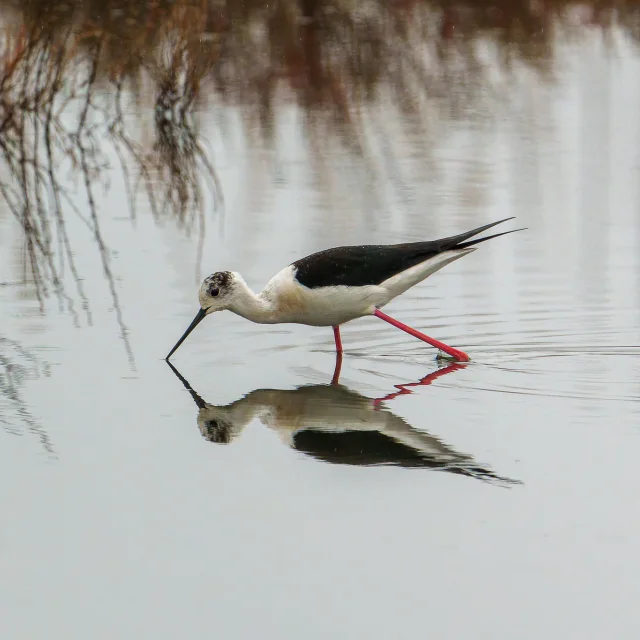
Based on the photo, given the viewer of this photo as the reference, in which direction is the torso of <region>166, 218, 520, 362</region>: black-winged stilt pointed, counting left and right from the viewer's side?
facing to the left of the viewer
